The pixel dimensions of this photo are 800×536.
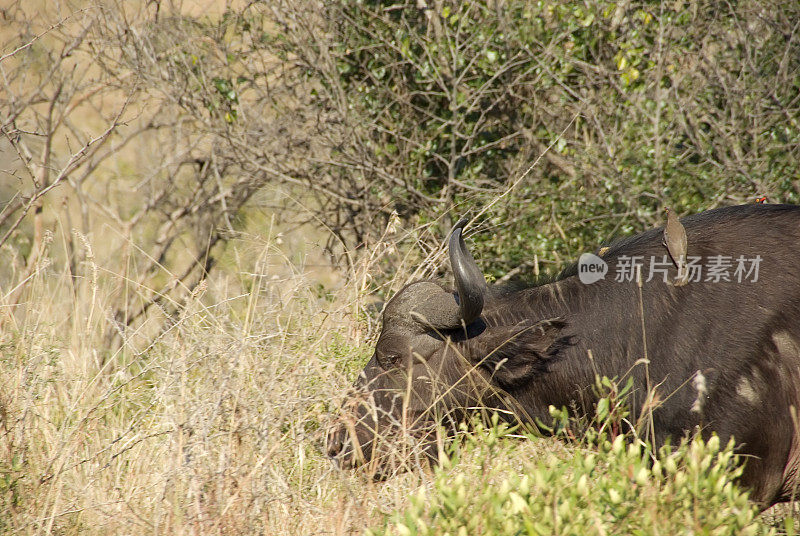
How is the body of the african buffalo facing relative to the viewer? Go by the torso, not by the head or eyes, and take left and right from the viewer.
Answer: facing to the left of the viewer

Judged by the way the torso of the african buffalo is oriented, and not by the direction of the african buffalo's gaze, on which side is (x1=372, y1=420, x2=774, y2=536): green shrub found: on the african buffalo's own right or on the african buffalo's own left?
on the african buffalo's own left
